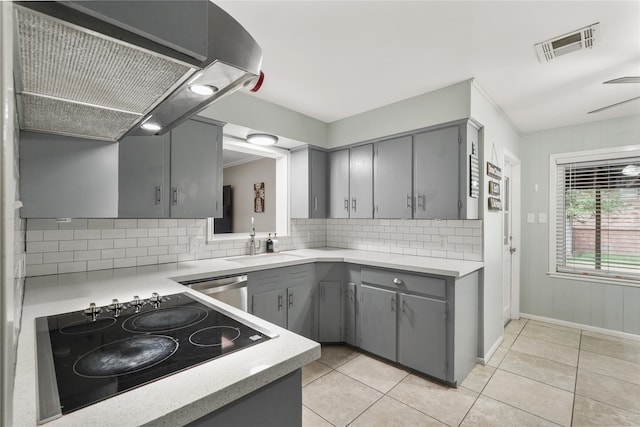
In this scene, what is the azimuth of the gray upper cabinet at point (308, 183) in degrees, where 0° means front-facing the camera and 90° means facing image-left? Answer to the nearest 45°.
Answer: approximately 315°

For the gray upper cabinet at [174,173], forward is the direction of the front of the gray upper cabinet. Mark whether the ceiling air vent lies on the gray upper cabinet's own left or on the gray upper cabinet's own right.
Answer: on the gray upper cabinet's own left

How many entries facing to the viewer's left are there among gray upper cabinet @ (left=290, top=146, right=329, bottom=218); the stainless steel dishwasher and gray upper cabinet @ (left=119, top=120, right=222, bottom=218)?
0

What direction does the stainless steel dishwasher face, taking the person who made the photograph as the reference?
facing the viewer and to the right of the viewer

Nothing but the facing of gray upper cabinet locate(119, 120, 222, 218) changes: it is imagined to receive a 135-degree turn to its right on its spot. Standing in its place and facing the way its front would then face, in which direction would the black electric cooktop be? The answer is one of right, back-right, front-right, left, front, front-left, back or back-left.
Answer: back-left

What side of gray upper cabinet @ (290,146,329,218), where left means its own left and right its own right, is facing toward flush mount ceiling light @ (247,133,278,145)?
right

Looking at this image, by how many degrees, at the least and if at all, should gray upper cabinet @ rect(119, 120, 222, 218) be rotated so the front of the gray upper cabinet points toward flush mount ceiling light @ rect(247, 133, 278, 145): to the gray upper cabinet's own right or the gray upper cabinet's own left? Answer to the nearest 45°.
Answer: approximately 135° to the gray upper cabinet's own left

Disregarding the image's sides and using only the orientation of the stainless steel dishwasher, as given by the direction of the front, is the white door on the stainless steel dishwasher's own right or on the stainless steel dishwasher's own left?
on the stainless steel dishwasher's own left

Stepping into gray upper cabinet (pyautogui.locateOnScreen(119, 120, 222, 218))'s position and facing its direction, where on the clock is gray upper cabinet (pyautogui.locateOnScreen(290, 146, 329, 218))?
gray upper cabinet (pyautogui.locateOnScreen(290, 146, 329, 218)) is roughly at 8 o'clock from gray upper cabinet (pyautogui.locateOnScreen(119, 120, 222, 218)).

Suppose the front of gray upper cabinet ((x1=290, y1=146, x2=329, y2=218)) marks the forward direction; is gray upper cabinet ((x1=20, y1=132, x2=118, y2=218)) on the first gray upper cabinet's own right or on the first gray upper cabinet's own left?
on the first gray upper cabinet's own right

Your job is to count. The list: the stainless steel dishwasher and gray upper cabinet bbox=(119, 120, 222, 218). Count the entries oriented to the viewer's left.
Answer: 0

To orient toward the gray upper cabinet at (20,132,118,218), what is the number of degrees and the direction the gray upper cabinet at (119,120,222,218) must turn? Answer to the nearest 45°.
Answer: approximately 45° to its right

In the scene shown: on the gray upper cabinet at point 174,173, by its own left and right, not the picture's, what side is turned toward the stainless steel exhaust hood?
front

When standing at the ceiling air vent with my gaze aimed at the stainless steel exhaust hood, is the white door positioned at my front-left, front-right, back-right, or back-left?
back-right

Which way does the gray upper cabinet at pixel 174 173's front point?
toward the camera
